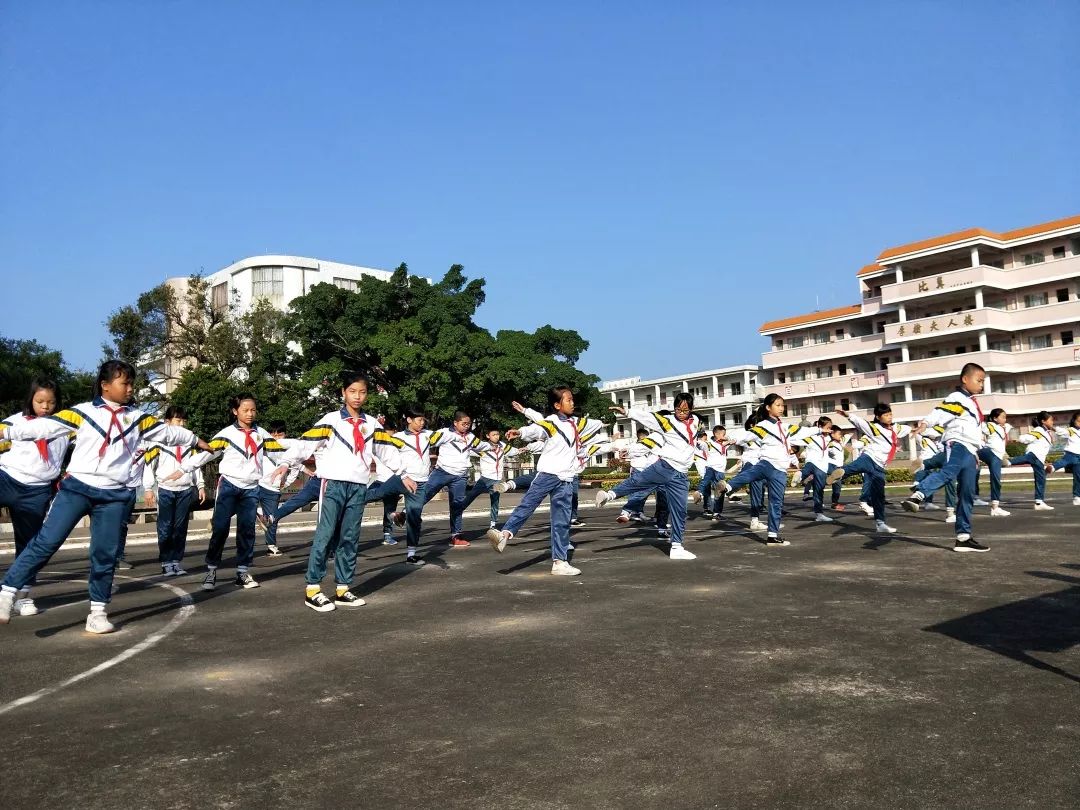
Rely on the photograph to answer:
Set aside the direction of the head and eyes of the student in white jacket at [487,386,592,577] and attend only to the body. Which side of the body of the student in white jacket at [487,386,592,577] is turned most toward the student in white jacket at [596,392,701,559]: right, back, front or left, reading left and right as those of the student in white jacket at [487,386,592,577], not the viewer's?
left

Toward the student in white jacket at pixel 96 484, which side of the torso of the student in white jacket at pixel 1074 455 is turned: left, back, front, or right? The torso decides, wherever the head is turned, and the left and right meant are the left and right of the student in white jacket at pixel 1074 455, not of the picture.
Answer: right

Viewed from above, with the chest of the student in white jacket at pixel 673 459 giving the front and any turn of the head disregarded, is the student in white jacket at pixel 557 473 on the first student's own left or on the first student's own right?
on the first student's own right

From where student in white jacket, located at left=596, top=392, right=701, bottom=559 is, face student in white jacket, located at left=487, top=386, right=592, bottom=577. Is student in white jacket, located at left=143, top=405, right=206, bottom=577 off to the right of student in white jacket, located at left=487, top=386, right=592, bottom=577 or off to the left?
right

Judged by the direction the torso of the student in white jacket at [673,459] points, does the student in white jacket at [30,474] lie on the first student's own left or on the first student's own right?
on the first student's own right

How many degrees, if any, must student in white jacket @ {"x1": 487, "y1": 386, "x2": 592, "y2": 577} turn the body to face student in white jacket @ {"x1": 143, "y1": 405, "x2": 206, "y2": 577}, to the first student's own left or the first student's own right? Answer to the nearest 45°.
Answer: approximately 135° to the first student's own right

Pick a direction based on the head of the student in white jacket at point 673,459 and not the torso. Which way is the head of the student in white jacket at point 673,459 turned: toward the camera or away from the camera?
toward the camera

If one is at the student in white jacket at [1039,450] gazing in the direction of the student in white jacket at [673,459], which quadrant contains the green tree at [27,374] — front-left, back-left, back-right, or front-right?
front-right

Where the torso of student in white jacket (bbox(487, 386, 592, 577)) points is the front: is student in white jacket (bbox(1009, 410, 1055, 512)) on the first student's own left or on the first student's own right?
on the first student's own left

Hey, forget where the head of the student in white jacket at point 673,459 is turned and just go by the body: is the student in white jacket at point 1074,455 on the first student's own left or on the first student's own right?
on the first student's own left

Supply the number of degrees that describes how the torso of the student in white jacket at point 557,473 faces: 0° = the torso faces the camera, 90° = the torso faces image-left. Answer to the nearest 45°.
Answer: approximately 315°

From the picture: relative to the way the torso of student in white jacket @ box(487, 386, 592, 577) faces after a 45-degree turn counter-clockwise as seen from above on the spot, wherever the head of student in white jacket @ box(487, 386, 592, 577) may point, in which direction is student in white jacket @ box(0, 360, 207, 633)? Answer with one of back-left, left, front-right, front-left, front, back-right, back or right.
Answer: back-right

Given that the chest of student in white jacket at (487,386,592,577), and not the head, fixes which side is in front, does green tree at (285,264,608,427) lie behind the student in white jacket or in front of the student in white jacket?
behind

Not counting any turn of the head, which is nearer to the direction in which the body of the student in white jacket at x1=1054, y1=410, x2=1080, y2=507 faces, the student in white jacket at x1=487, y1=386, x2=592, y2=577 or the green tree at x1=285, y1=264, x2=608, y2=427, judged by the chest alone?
the student in white jacket

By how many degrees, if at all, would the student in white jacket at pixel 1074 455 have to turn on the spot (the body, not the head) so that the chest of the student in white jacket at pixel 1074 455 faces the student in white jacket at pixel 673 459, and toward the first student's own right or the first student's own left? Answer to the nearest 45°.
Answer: approximately 90° to the first student's own right

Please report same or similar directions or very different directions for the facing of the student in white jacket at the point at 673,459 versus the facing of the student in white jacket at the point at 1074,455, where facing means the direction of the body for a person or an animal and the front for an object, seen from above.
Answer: same or similar directions

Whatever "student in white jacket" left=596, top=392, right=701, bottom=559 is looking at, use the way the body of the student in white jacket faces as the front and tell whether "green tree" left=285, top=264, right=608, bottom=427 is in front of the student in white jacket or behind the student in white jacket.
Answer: behind
